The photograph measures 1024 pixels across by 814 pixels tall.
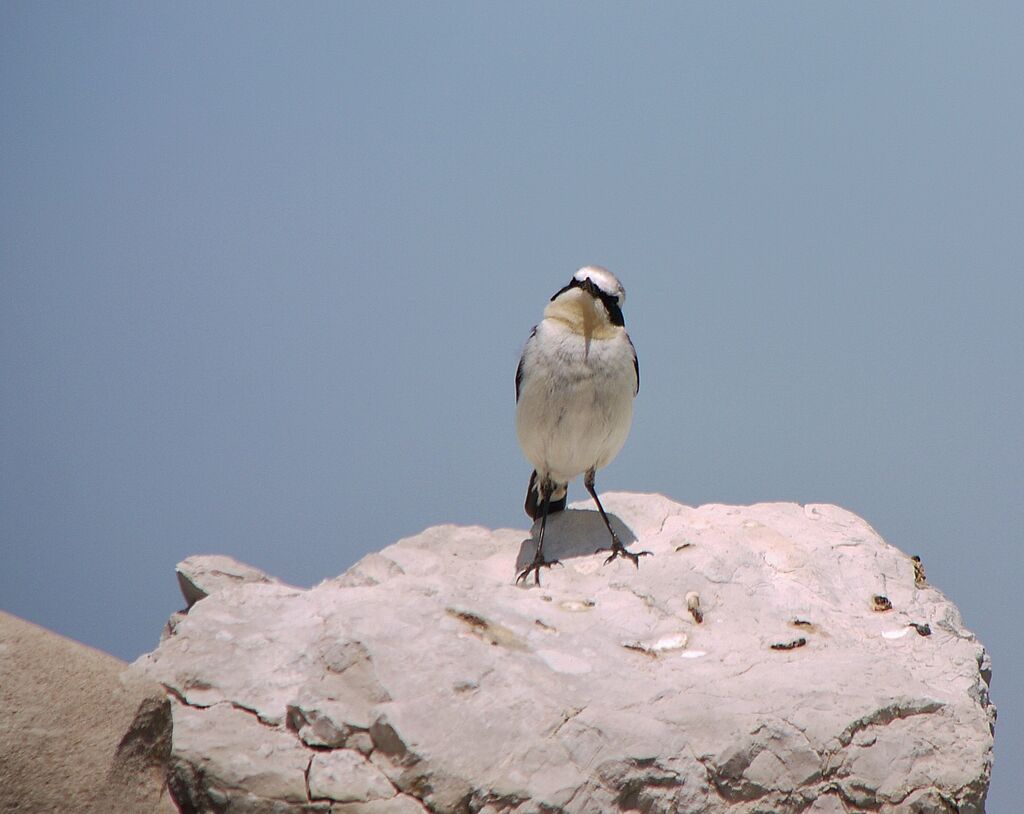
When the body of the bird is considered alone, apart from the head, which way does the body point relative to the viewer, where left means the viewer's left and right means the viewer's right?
facing the viewer

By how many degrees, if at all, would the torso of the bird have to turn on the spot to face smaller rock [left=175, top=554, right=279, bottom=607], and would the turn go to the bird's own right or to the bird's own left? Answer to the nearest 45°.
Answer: approximately 45° to the bird's own right

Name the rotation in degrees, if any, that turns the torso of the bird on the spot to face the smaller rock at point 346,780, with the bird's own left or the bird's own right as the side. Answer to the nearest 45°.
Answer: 0° — it already faces it
